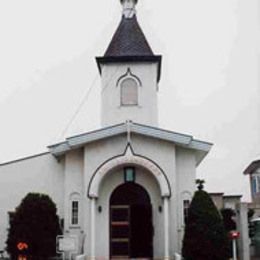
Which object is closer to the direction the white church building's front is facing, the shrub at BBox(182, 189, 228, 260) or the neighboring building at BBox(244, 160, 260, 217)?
the shrub

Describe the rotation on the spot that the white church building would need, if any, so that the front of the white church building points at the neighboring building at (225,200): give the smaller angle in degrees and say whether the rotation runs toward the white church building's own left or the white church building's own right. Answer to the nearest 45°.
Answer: approximately 135° to the white church building's own left

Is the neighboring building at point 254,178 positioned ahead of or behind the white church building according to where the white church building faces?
behind

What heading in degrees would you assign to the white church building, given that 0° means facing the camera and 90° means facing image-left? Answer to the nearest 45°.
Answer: approximately 0°

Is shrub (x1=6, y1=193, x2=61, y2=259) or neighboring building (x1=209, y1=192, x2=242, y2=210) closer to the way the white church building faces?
the shrub

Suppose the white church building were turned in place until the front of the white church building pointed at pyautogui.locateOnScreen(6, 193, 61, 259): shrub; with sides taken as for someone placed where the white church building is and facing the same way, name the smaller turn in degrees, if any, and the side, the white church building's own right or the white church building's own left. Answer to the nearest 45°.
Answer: approximately 45° to the white church building's own right

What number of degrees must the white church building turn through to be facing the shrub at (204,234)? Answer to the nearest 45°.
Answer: approximately 45° to its left
